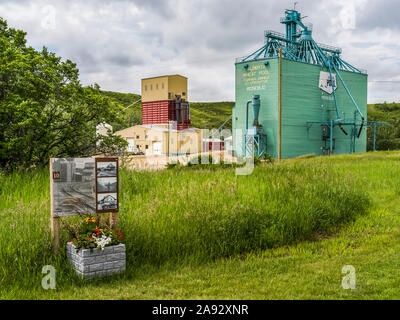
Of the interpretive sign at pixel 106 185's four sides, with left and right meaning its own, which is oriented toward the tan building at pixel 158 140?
back

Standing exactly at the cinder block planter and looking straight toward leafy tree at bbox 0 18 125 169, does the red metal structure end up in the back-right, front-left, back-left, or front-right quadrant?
front-right

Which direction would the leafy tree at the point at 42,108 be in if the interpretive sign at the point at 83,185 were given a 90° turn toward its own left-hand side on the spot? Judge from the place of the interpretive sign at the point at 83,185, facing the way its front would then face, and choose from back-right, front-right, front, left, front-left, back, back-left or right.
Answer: left

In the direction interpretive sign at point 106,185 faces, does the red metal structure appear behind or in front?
behind

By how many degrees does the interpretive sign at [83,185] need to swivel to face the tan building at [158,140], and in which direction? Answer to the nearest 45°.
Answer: approximately 180°

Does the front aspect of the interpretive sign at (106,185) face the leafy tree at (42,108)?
no

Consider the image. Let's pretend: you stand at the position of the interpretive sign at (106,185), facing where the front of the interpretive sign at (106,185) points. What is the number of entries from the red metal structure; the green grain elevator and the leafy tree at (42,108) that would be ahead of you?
0

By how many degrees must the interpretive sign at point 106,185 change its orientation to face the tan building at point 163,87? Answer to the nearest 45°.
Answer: approximately 180°

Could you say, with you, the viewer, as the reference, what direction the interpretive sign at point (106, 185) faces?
facing the viewer

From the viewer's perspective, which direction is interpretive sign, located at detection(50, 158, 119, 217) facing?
toward the camera

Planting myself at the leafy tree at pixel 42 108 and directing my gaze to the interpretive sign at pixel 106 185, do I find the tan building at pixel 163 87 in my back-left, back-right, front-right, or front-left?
back-left

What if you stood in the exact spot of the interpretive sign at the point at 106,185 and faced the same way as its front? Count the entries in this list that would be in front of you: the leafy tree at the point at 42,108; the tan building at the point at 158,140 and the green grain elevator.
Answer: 0
